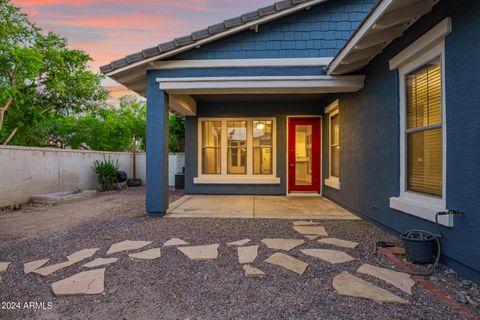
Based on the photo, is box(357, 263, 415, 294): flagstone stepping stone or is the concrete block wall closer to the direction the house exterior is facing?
the flagstone stepping stone

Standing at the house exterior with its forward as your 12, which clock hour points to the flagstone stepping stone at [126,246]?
The flagstone stepping stone is roughly at 2 o'clock from the house exterior.

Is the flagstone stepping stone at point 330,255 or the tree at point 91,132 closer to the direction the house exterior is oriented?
the flagstone stepping stone

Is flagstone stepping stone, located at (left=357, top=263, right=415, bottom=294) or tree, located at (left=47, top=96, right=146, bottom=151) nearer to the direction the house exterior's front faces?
the flagstone stepping stone

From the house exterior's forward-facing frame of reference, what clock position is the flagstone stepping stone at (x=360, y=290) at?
The flagstone stepping stone is roughly at 12 o'clock from the house exterior.

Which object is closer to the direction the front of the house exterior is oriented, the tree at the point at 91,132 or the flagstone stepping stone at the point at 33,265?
the flagstone stepping stone

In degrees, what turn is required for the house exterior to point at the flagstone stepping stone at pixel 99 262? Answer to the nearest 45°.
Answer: approximately 45° to its right

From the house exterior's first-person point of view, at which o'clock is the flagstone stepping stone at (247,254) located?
The flagstone stepping stone is roughly at 1 o'clock from the house exterior.

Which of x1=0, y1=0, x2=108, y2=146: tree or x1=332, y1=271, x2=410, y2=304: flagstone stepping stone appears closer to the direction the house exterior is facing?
the flagstone stepping stone

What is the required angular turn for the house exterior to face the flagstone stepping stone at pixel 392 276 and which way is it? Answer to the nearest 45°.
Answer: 0° — it already faces it

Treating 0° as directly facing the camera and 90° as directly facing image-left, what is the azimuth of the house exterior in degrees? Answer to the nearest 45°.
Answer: approximately 0°

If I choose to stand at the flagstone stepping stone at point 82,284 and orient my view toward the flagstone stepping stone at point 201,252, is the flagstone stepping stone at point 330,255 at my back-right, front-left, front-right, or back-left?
front-right
